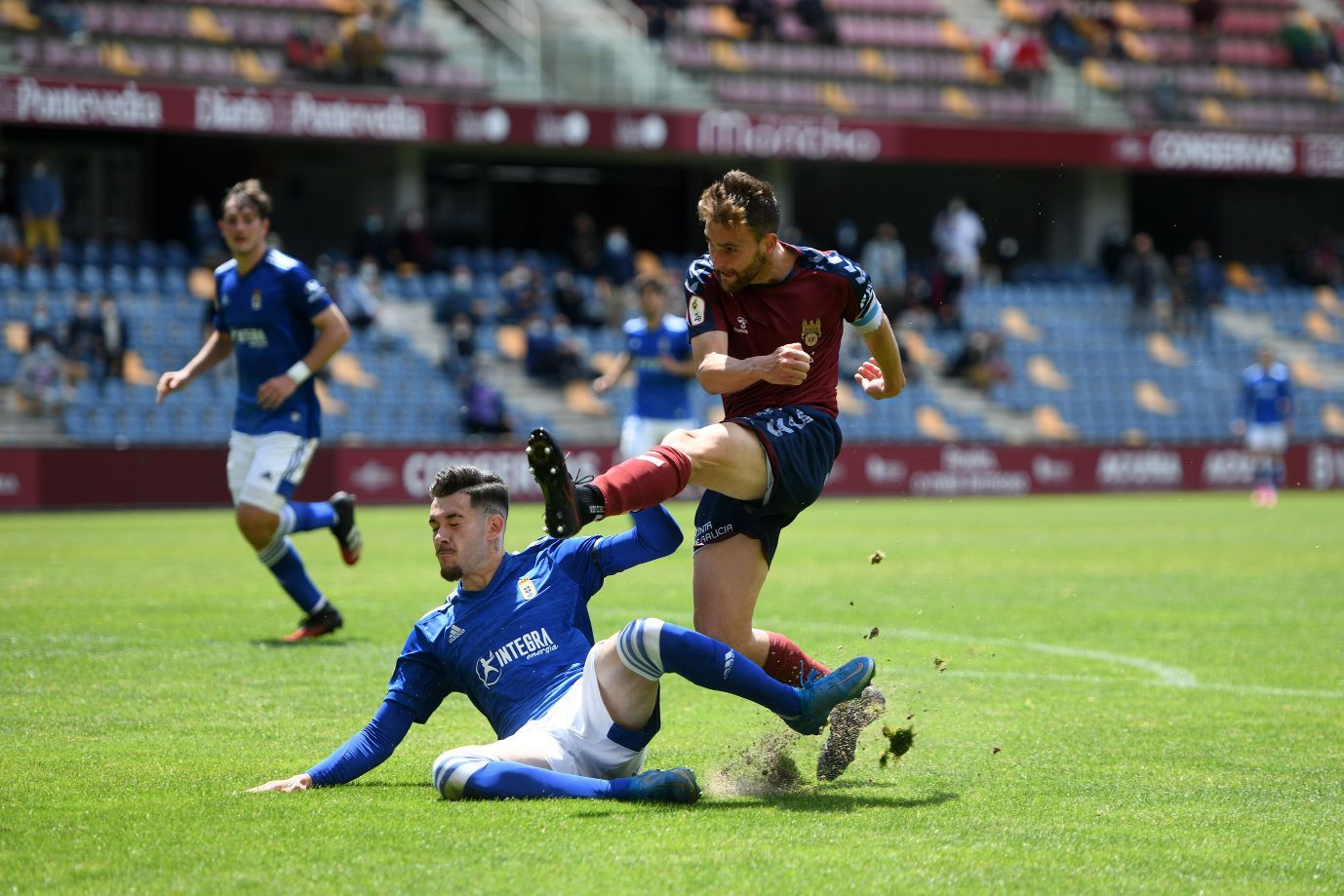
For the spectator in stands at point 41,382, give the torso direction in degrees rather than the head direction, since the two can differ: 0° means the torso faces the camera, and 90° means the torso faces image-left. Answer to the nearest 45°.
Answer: approximately 0°

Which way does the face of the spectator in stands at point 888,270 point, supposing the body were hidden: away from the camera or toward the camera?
toward the camera

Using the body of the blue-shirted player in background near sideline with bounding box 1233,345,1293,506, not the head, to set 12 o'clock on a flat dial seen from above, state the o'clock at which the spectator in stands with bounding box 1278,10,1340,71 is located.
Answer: The spectator in stands is roughly at 6 o'clock from the blue-shirted player in background near sideline.

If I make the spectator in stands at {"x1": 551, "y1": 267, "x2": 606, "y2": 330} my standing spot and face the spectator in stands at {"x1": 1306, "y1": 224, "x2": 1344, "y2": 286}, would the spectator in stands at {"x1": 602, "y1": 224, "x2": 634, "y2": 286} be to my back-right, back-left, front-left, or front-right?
front-left

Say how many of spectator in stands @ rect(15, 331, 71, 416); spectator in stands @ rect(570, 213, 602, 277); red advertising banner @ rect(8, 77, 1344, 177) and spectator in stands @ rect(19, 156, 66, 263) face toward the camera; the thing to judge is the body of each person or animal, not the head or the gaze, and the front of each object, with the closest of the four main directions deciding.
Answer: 4

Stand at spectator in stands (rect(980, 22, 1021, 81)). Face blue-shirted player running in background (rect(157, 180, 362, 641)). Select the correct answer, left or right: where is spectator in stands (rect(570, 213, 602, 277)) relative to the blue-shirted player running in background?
right

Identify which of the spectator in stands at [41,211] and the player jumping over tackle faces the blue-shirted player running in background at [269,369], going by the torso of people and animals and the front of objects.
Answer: the spectator in stands

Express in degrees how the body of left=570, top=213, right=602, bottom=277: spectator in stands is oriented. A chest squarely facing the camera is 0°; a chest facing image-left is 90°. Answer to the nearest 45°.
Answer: approximately 0°

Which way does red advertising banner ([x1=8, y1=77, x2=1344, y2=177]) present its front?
toward the camera

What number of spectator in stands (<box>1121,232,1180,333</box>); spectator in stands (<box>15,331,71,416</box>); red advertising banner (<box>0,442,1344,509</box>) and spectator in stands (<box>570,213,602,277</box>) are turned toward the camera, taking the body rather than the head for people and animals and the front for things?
4

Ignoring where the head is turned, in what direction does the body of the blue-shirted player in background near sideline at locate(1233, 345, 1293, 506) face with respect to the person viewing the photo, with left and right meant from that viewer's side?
facing the viewer

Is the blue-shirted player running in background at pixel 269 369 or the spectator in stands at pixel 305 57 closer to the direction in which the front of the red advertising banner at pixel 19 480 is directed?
the blue-shirted player running in background

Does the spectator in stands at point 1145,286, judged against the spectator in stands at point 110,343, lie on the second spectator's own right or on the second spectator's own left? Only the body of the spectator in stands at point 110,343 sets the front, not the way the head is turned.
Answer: on the second spectator's own left

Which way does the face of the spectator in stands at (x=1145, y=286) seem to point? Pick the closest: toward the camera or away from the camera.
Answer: toward the camera

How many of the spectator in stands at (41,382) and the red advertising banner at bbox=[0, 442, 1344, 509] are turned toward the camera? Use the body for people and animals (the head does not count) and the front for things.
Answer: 2

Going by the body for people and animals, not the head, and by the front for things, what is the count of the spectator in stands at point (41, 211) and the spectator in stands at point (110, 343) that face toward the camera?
2
